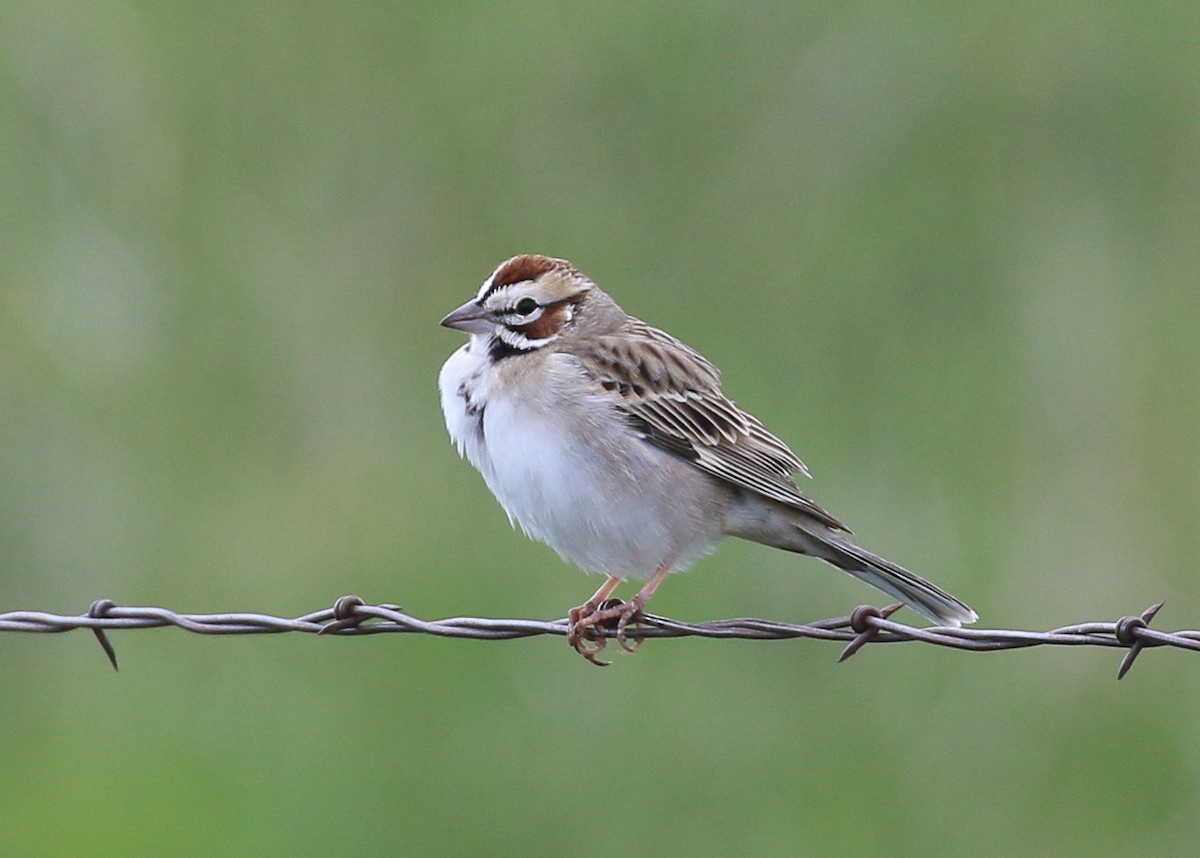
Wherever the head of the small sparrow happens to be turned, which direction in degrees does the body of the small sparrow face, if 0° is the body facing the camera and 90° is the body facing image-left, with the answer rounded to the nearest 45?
approximately 90°
